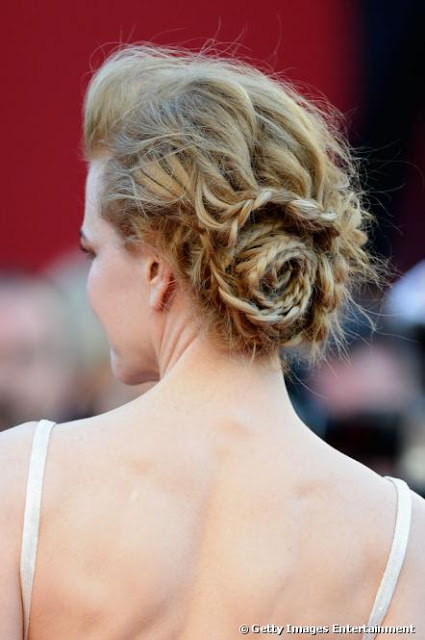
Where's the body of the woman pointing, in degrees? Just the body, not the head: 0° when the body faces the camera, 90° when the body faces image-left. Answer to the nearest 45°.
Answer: approximately 180°

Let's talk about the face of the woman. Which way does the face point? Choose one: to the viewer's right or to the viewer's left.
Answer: to the viewer's left
